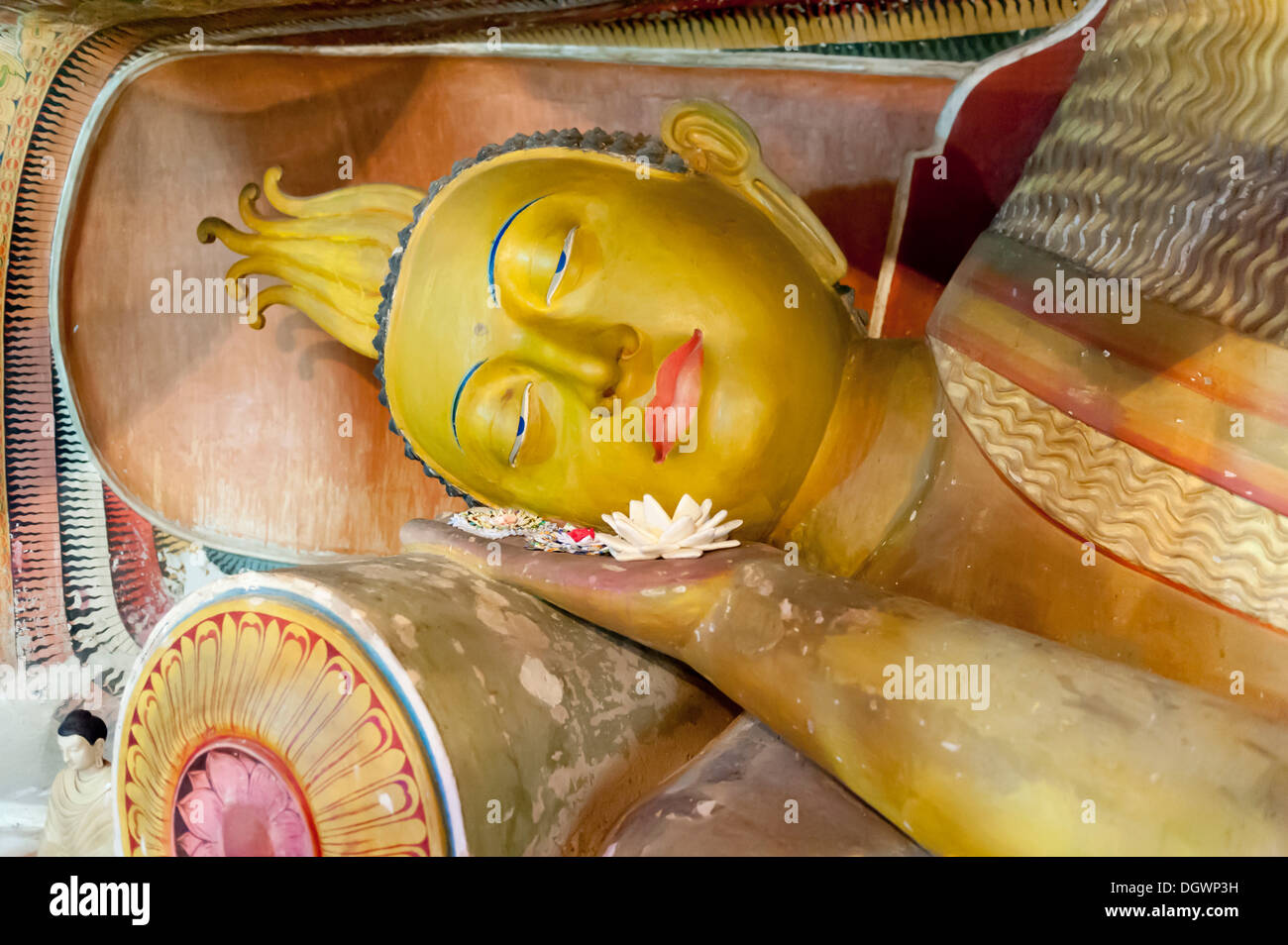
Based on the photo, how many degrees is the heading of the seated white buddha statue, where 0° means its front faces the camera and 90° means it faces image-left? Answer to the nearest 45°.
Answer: approximately 45°

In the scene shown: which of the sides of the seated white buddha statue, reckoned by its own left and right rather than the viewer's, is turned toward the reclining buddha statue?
left
